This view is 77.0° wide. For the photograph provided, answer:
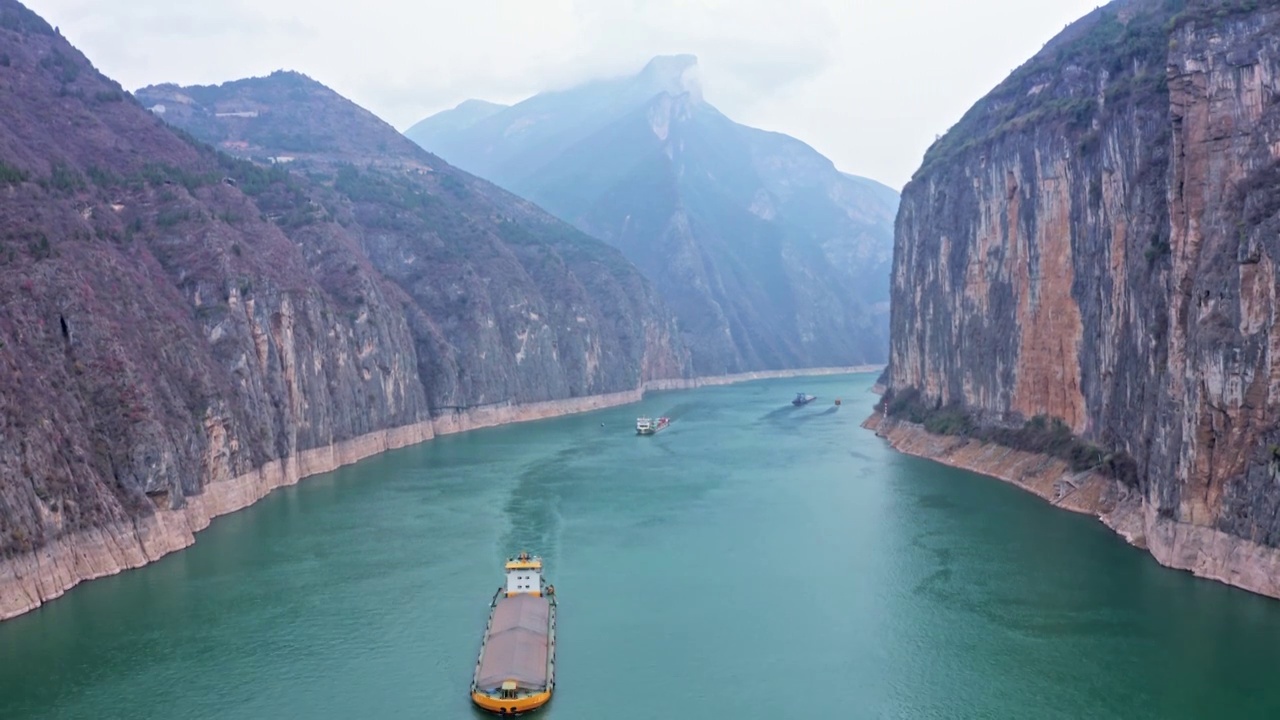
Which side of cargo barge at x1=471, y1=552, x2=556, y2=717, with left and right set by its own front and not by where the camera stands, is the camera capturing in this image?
front
